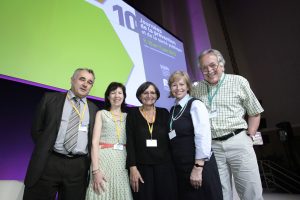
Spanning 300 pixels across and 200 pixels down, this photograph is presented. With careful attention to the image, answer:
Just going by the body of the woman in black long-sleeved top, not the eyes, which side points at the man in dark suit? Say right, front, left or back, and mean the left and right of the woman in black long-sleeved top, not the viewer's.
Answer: right

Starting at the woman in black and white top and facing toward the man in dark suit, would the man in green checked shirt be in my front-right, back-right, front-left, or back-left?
back-right

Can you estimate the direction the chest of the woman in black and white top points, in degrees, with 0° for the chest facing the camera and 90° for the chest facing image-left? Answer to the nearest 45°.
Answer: approximately 45°

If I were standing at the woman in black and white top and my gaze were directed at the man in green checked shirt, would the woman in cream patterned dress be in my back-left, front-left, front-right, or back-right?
back-left

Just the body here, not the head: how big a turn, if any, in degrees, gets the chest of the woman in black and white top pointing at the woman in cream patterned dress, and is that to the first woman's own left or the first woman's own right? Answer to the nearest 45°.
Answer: approximately 45° to the first woman's own right

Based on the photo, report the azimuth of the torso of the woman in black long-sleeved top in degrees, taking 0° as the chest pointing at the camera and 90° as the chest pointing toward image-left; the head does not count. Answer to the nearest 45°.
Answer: approximately 0°
